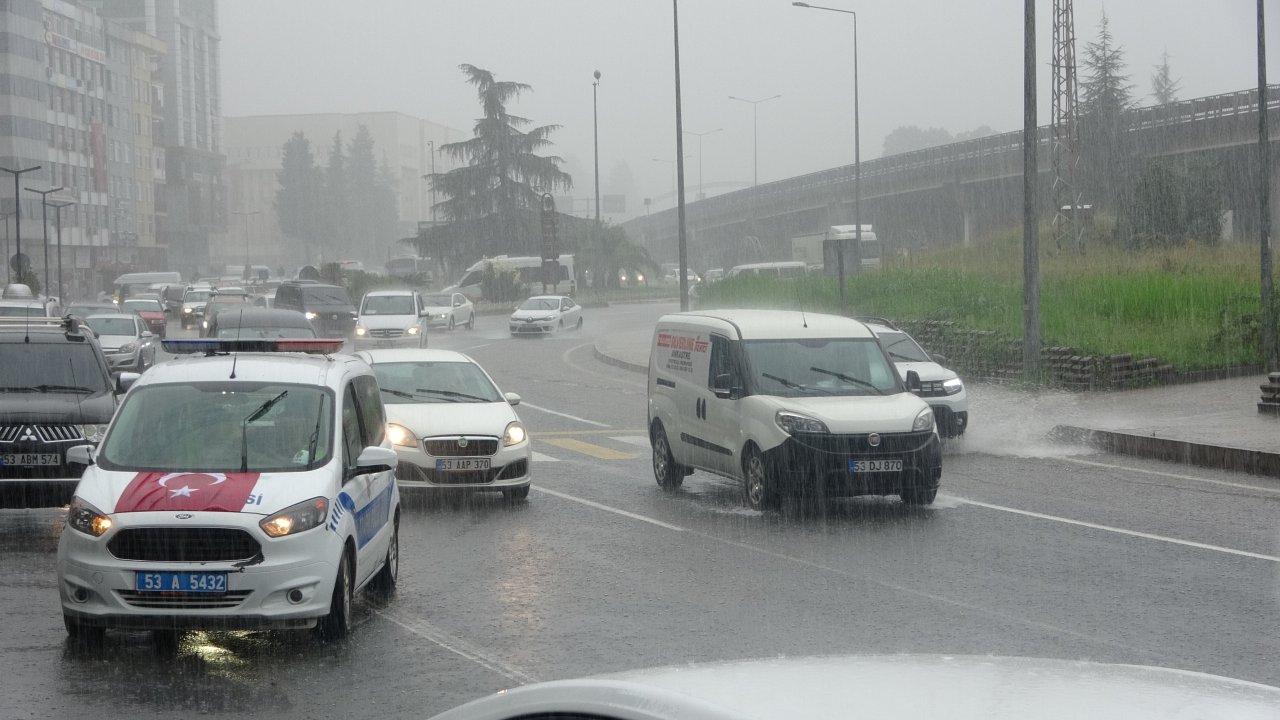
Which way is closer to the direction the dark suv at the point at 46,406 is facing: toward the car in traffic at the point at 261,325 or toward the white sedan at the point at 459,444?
the white sedan

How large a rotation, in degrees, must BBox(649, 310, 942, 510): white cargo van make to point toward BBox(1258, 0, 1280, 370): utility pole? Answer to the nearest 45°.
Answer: approximately 90° to its left

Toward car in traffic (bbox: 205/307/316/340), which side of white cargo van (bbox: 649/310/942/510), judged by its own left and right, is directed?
back

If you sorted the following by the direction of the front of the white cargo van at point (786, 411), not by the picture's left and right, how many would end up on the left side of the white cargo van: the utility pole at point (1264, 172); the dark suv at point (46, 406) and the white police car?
1

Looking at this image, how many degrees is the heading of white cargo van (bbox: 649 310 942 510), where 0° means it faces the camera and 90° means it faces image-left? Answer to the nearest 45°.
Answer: approximately 315°

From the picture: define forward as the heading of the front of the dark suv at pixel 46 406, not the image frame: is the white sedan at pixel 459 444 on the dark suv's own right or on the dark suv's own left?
on the dark suv's own left

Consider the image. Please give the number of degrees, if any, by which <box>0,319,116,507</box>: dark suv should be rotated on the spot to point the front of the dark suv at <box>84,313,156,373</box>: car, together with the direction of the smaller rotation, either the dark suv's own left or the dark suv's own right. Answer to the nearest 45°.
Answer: approximately 180°

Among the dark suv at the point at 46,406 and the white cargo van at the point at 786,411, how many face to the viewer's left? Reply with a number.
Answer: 0

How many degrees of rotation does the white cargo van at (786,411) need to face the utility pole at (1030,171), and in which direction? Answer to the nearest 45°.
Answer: approximately 135° to its left

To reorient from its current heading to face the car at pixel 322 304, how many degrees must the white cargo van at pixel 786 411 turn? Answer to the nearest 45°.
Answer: approximately 180°

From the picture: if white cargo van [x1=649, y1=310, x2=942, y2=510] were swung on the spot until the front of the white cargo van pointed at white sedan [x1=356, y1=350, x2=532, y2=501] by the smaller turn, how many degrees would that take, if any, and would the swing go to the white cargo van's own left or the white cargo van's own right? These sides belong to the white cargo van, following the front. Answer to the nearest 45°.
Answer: approximately 135° to the white cargo van's own right

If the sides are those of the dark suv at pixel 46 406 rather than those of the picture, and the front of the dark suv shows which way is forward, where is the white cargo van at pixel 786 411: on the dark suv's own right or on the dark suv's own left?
on the dark suv's own left

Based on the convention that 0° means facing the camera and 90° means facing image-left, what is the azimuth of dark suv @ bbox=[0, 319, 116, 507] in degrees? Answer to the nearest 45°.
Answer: approximately 0°
